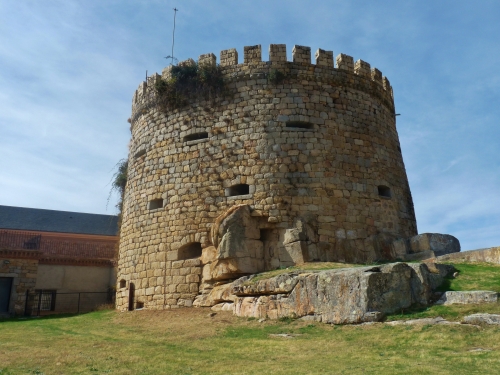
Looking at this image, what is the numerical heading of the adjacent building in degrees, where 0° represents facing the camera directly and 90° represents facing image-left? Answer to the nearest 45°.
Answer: approximately 0°

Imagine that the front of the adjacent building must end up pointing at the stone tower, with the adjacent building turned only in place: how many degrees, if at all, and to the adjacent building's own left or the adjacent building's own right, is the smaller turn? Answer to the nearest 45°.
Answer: approximately 45° to the adjacent building's own left

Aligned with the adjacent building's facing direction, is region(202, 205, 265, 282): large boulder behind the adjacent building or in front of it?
in front

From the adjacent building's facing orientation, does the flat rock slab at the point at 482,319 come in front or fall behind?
in front

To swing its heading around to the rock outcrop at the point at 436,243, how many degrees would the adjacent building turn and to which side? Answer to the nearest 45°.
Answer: approximately 45° to its left

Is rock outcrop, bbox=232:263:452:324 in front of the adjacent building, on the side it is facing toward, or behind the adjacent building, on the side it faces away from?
in front
